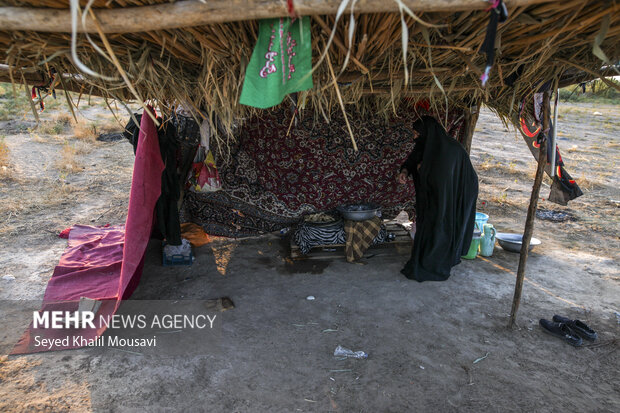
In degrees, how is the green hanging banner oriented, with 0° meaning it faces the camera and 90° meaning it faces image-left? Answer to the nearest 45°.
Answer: approximately 0°

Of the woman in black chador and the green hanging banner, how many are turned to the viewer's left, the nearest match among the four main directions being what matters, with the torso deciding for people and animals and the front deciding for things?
1

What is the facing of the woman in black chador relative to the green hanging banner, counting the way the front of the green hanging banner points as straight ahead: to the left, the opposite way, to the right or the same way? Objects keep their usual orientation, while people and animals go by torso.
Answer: to the right

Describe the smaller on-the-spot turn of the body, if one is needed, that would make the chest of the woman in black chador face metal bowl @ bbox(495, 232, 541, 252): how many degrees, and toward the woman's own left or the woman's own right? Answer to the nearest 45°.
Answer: approximately 135° to the woman's own right

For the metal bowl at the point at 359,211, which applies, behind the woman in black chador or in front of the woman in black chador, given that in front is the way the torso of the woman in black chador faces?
in front

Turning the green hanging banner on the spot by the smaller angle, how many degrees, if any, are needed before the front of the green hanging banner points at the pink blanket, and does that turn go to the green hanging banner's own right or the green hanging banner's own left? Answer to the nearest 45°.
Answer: approximately 135° to the green hanging banner's own right

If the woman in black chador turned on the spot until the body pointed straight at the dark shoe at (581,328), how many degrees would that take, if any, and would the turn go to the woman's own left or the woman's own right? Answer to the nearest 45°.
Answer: approximately 135° to the woman's own left

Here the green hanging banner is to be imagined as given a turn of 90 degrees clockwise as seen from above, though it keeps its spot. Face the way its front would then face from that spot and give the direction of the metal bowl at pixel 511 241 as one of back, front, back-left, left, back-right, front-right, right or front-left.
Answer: back-right

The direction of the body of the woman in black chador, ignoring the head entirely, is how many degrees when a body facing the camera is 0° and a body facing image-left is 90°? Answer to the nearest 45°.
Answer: approximately 90°

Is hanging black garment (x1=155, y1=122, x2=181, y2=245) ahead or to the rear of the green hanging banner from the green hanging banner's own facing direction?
to the rear

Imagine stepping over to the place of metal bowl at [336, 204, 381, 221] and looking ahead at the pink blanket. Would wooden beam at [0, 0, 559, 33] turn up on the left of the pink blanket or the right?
left

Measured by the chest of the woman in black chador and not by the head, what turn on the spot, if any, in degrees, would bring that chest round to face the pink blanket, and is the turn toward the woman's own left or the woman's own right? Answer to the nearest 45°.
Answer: approximately 45° to the woman's own left
